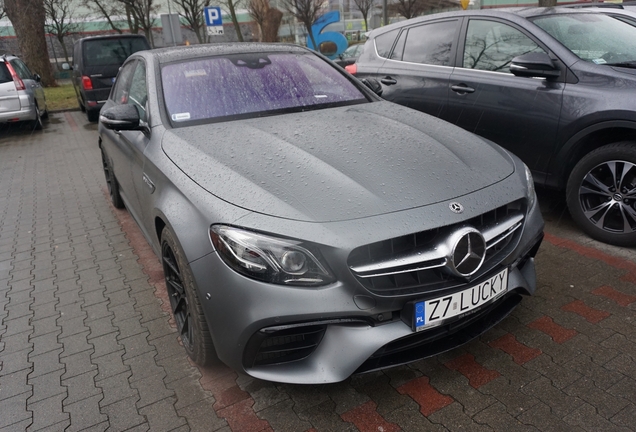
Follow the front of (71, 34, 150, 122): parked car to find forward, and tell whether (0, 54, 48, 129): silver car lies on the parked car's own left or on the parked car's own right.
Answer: on the parked car's own left

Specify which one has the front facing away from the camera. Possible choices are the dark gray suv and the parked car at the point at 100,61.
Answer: the parked car

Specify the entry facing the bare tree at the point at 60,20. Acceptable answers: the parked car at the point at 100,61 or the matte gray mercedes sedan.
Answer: the parked car

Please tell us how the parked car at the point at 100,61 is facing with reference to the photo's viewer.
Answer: facing away from the viewer

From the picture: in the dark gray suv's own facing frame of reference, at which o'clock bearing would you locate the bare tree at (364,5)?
The bare tree is roughly at 7 o'clock from the dark gray suv.

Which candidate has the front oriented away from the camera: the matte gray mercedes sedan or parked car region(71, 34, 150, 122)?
the parked car

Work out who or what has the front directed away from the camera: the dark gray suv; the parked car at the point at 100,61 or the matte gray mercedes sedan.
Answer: the parked car

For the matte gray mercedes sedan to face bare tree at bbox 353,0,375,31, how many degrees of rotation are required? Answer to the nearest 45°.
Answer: approximately 135° to its left

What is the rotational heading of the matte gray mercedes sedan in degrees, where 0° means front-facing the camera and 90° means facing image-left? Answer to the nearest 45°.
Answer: approximately 315°

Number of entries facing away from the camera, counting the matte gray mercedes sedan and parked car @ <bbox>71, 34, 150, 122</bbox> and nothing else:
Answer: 1

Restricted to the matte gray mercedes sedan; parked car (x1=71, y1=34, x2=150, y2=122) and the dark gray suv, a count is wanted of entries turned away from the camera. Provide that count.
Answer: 1

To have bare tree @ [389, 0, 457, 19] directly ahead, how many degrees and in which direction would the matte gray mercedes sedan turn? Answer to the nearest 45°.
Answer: approximately 135° to its left

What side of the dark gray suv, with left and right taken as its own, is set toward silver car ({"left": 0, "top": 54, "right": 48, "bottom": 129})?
back
